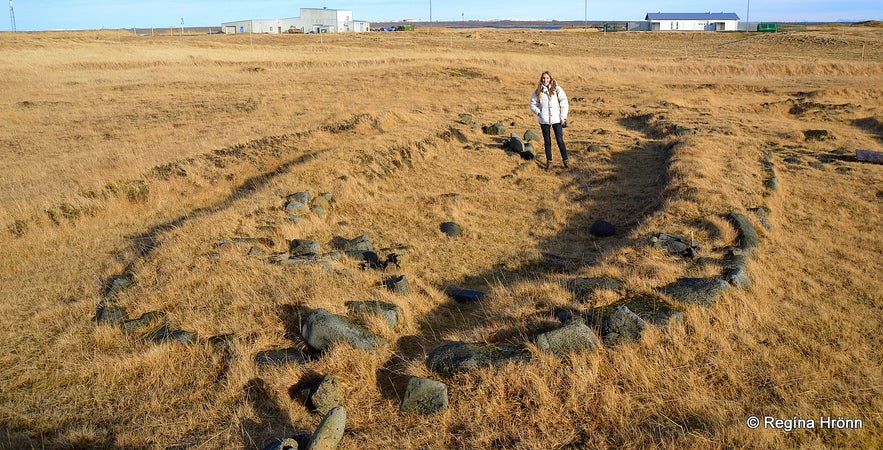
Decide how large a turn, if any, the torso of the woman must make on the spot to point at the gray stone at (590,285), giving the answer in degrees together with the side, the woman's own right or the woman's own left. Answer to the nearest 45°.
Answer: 0° — they already face it

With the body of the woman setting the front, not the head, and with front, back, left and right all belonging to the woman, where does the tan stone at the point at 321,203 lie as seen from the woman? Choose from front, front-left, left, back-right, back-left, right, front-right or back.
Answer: front-right

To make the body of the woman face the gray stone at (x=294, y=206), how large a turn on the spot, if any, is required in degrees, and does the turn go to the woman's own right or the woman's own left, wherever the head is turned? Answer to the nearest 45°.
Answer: approximately 45° to the woman's own right

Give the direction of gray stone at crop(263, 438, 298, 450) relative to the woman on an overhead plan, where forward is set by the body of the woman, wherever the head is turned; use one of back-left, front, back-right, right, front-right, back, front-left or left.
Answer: front

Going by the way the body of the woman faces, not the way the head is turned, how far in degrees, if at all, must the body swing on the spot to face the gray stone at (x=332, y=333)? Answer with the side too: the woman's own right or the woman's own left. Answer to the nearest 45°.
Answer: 0° — they already face it

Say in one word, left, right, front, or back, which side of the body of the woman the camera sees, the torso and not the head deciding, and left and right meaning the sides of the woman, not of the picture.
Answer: front

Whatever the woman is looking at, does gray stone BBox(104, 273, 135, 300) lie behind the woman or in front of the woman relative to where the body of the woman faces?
in front

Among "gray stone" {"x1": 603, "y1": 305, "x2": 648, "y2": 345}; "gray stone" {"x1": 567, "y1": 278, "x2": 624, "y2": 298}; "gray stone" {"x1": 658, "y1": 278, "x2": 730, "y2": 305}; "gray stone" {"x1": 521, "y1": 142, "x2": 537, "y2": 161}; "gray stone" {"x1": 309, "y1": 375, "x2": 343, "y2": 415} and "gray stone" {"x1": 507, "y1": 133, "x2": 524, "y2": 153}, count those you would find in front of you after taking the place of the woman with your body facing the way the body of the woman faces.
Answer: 4

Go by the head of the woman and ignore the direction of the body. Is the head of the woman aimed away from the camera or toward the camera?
toward the camera

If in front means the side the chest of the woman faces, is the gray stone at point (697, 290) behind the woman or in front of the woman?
in front

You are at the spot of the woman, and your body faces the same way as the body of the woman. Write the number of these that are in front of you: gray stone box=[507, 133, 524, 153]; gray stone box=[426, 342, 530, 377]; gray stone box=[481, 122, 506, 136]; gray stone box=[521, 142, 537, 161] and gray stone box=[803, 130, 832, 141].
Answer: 1

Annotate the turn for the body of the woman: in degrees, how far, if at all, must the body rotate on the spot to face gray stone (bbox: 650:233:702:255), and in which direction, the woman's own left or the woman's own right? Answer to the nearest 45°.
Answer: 0° — they already face it

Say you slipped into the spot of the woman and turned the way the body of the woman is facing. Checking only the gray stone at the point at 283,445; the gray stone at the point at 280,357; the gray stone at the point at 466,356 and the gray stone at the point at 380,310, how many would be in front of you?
4

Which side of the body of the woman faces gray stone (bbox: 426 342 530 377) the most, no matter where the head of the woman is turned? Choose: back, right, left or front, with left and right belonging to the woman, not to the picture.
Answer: front

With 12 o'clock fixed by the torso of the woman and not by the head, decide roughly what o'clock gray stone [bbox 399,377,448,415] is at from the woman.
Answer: The gray stone is roughly at 12 o'clock from the woman.

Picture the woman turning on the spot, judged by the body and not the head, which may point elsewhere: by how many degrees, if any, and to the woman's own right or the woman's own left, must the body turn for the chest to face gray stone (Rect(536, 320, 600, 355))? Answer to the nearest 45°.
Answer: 0° — they already face it

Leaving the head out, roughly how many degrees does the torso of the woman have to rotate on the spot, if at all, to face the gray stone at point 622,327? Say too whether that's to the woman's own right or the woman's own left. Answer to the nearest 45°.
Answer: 0° — they already face it

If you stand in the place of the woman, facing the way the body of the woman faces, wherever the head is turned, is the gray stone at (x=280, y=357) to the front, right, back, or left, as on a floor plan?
front
